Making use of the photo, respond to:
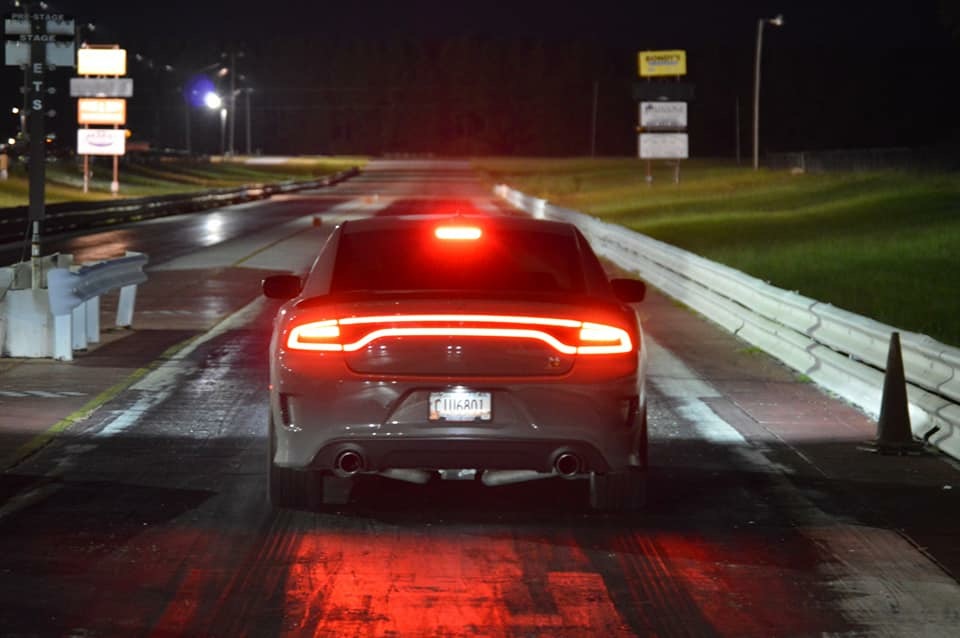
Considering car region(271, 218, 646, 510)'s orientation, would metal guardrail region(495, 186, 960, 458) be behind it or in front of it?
in front

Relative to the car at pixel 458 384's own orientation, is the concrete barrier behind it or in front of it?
in front

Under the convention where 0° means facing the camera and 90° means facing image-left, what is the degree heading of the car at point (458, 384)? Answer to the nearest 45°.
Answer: approximately 180°
